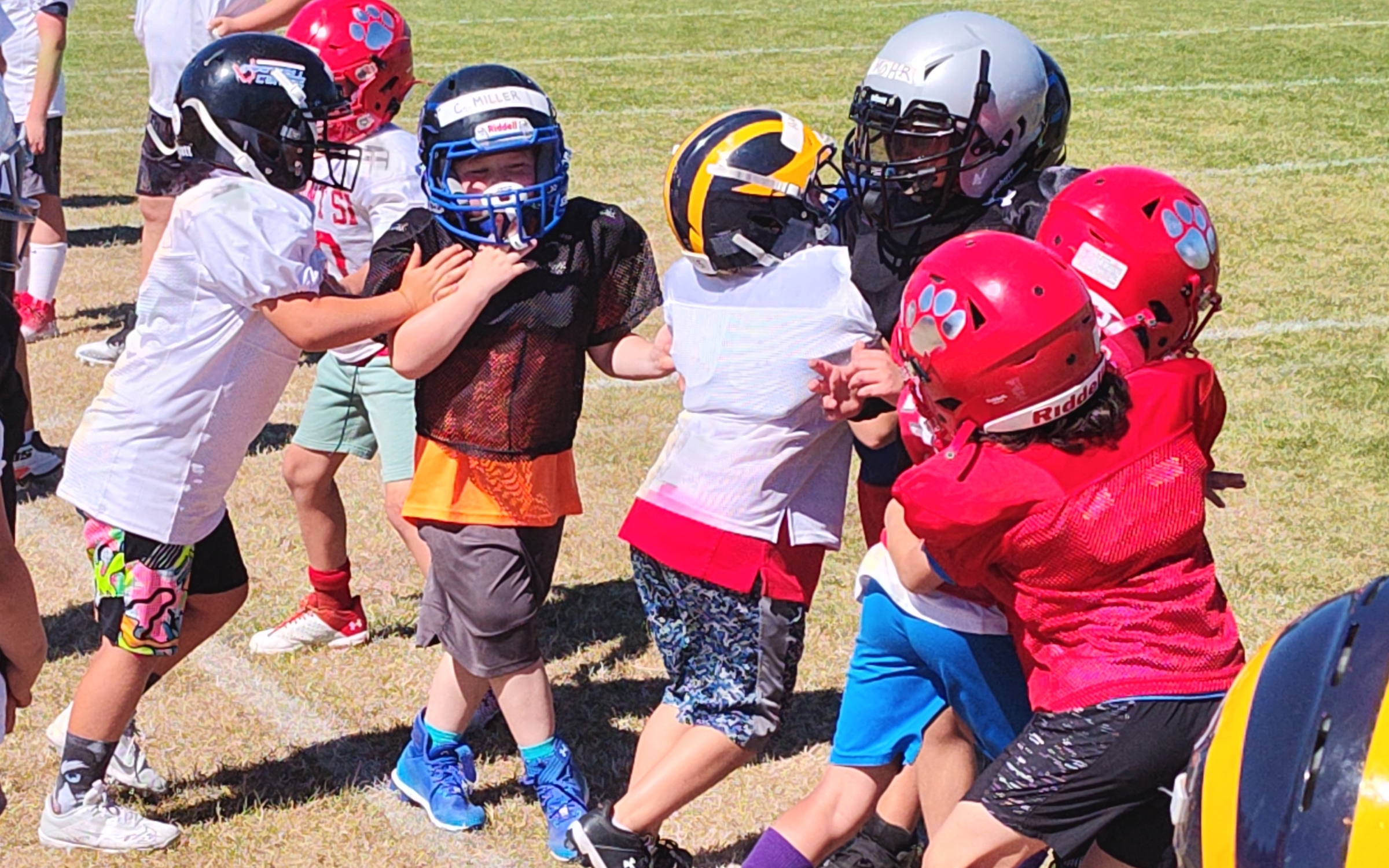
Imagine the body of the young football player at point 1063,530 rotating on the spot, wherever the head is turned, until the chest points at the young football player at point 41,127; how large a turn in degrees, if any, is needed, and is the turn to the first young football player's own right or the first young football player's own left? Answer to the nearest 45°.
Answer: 0° — they already face them

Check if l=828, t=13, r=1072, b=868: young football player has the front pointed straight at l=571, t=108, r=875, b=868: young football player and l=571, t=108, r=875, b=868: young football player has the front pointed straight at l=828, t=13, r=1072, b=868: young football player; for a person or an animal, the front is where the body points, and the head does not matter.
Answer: yes

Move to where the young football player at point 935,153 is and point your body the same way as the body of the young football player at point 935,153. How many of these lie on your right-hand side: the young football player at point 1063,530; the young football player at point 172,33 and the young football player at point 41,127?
2

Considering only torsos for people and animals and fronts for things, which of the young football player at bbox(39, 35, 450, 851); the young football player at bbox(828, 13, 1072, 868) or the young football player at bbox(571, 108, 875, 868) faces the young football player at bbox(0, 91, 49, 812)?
the young football player at bbox(828, 13, 1072, 868)

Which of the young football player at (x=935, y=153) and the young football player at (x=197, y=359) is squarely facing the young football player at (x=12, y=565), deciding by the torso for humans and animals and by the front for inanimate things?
the young football player at (x=935, y=153)

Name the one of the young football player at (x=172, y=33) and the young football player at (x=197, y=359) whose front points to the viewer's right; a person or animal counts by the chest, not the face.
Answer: the young football player at (x=197, y=359)

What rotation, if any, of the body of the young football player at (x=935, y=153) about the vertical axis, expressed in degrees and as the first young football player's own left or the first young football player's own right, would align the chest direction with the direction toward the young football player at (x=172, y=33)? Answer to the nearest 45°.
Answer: approximately 90° to the first young football player's own right

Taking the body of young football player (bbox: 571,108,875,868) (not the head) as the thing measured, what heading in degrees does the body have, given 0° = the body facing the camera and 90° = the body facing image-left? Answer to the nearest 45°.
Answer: approximately 225°

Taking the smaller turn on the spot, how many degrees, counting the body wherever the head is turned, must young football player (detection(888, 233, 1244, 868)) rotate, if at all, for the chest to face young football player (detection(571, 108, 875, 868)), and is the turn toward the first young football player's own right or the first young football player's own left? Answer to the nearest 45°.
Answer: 0° — they already face them

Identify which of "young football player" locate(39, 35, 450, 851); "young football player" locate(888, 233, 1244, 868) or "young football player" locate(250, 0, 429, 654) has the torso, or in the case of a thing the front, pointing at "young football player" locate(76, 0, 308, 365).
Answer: "young football player" locate(888, 233, 1244, 868)
